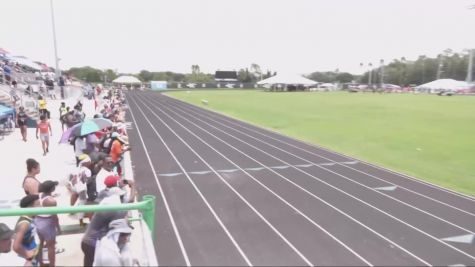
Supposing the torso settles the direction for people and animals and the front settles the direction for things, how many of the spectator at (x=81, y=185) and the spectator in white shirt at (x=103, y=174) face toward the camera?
0

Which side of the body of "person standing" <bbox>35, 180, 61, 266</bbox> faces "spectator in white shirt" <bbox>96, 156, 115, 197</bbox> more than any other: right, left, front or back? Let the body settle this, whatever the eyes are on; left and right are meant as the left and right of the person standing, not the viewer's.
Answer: front

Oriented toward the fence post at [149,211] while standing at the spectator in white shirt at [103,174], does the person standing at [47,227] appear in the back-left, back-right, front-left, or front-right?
front-right

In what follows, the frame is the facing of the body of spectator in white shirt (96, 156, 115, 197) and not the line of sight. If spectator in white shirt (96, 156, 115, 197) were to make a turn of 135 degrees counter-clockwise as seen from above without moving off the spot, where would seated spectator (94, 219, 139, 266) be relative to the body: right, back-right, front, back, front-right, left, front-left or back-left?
back-left

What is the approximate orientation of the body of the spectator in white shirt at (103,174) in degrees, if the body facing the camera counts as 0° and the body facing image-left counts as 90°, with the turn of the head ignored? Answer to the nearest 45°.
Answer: approximately 270°

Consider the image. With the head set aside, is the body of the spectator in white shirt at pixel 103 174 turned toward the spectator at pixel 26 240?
no

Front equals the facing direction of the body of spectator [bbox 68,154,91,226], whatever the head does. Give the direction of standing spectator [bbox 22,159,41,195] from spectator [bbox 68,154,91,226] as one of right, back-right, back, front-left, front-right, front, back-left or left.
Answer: back

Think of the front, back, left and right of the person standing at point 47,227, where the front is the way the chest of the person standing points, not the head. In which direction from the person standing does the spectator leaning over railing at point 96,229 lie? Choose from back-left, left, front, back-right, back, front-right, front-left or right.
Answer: right

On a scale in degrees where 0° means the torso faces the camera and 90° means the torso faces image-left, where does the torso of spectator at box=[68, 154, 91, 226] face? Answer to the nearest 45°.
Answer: approximately 225°

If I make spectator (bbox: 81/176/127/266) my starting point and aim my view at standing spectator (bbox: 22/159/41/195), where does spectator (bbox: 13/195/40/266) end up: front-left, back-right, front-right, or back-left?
front-left

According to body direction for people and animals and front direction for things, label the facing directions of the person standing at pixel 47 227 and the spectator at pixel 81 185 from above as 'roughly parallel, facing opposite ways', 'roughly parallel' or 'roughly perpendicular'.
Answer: roughly parallel
